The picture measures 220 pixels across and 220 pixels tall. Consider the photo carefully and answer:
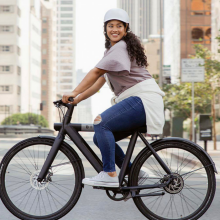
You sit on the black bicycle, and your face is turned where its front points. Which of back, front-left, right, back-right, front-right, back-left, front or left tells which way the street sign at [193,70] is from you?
right

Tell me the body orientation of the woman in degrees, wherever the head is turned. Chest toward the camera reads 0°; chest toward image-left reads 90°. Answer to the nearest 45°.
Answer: approximately 90°

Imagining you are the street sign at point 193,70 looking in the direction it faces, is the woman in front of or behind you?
in front

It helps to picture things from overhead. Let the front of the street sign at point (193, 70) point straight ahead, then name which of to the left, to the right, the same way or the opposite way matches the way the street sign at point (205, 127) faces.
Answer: the same way

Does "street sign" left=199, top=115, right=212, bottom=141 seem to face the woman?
yes

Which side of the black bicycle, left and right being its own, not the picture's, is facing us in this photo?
left

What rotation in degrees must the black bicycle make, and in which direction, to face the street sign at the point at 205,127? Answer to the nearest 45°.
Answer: approximately 90° to its right

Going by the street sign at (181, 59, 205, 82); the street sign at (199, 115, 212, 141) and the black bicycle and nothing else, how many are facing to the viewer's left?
1

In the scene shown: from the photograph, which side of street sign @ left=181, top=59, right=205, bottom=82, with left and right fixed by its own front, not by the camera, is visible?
front

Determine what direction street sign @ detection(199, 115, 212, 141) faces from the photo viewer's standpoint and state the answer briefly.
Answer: facing the viewer
